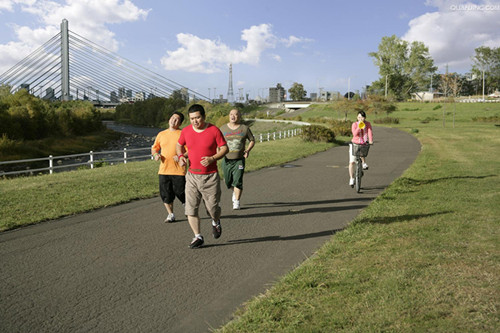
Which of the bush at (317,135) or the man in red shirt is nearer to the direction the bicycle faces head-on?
the man in red shirt

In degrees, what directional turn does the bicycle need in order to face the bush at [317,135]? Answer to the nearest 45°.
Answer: approximately 180°

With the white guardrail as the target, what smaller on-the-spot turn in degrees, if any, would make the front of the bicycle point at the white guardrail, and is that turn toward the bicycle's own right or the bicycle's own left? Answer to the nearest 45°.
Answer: approximately 135° to the bicycle's own right

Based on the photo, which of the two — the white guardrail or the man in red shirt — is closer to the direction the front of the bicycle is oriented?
the man in red shirt

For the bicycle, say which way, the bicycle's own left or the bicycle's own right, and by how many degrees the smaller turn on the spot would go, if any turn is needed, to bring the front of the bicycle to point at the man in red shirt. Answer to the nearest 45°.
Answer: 0° — it already faces them

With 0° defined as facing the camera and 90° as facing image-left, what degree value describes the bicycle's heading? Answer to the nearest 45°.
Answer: approximately 0°
